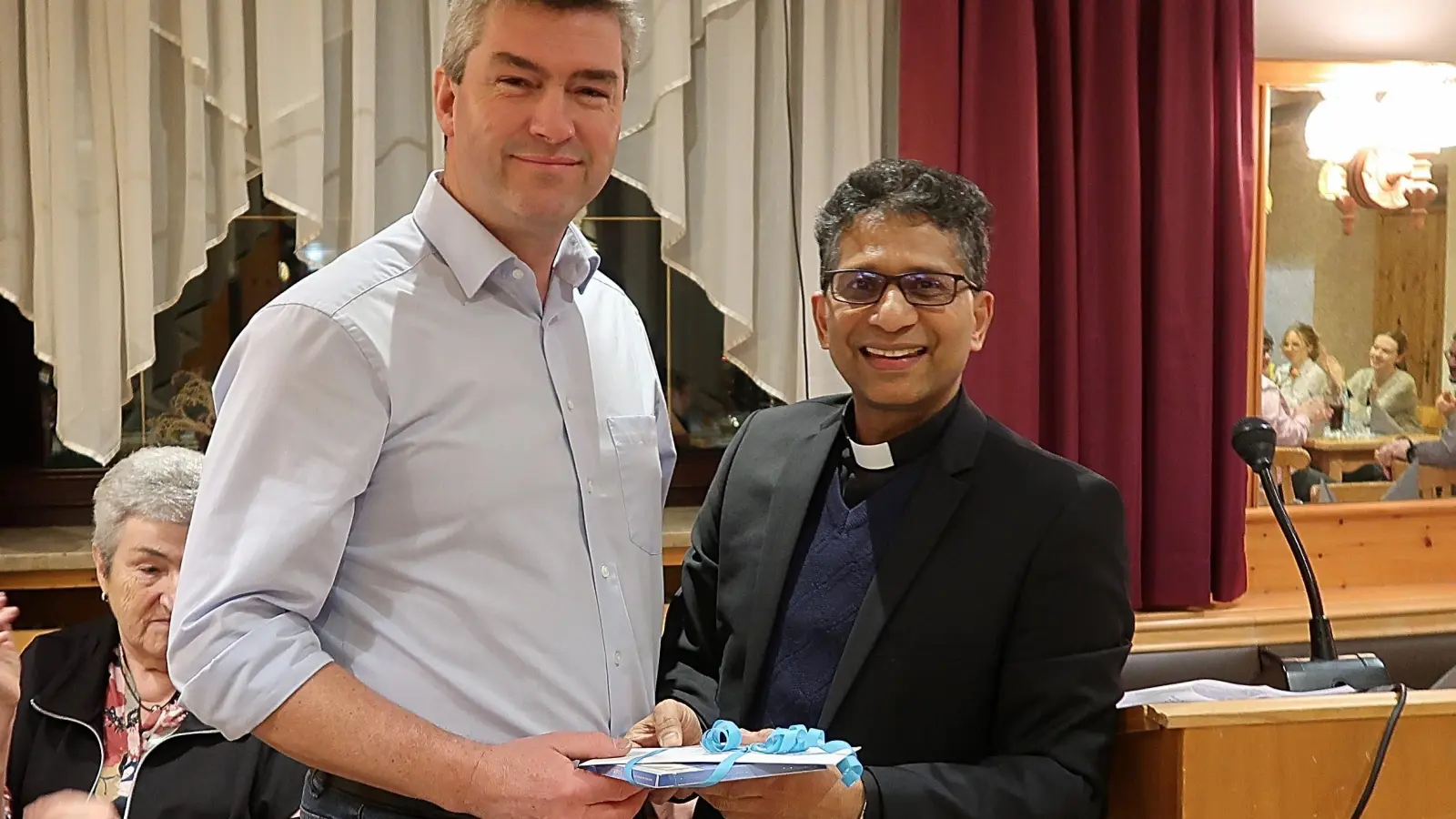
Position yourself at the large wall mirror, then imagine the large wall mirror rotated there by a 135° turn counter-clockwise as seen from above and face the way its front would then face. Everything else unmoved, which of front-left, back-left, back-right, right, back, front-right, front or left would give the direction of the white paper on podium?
back-right

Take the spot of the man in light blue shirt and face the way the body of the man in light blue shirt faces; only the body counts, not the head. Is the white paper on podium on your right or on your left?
on your left

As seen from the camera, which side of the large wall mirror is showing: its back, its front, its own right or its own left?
front

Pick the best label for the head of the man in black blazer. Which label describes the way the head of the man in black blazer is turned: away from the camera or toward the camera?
toward the camera

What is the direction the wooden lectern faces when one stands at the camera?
facing the viewer

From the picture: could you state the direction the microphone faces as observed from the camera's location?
facing to the left of the viewer

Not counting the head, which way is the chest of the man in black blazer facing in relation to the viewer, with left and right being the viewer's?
facing the viewer and to the left of the viewer

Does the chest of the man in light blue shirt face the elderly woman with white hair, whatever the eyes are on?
no
